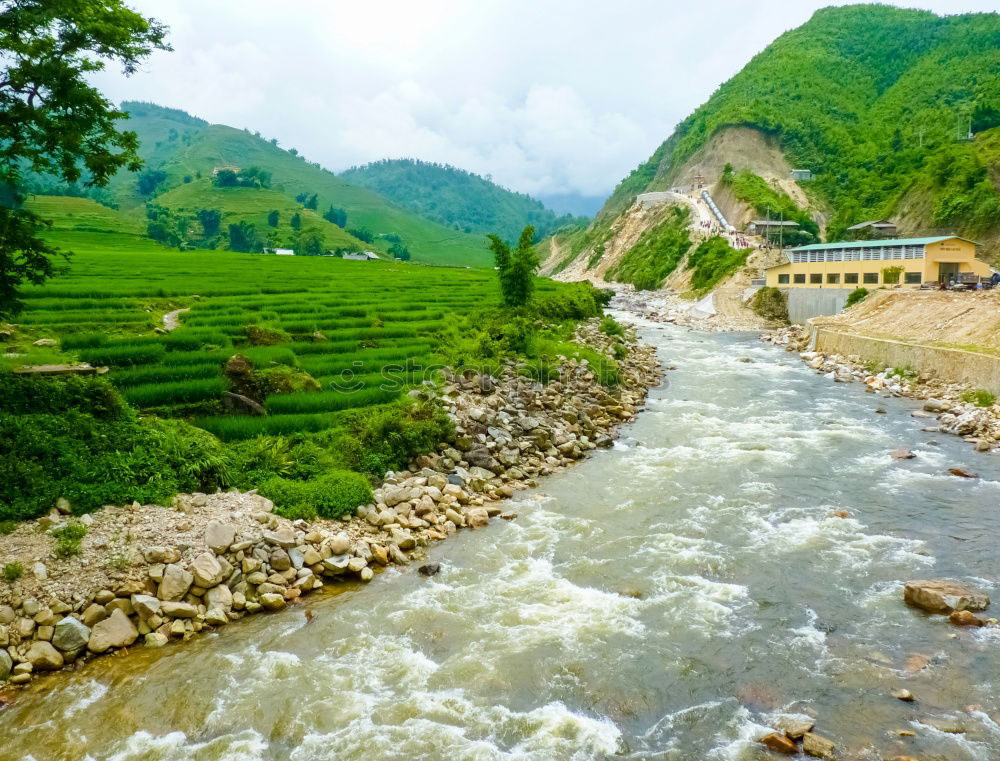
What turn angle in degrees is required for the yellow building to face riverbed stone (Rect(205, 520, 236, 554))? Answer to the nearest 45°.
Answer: approximately 45° to its right

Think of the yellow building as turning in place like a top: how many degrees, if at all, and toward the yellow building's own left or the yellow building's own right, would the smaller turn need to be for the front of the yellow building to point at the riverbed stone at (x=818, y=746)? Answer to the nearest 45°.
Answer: approximately 45° to the yellow building's own right

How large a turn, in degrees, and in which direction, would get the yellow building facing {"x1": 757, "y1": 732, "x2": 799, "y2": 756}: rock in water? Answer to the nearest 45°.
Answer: approximately 45° to its right

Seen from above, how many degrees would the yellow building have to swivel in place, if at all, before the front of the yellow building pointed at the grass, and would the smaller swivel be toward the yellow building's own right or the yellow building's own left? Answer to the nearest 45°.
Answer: approximately 45° to the yellow building's own right

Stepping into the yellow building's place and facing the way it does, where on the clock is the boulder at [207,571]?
The boulder is roughly at 2 o'clock from the yellow building.

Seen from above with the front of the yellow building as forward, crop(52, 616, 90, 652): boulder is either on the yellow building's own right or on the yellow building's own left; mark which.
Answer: on the yellow building's own right

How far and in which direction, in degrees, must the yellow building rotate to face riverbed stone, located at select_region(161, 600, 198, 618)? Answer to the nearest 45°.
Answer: approximately 45° to its right

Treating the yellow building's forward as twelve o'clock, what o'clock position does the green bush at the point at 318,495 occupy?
The green bush is roughly at 2 o'clock from the yellow building.

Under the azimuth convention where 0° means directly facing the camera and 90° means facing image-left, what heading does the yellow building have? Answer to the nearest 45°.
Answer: approximately 315°

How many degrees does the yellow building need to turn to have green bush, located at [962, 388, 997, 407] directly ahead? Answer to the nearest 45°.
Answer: approximately 45° to its right
